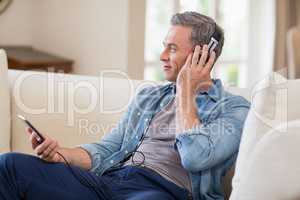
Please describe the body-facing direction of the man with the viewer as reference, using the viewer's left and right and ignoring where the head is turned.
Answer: facing the viewer and to the left of the viewer

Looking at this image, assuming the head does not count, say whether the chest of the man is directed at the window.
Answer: no

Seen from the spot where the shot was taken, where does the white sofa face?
facing the viewer

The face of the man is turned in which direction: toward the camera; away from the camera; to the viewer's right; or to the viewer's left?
to the viewer's left
